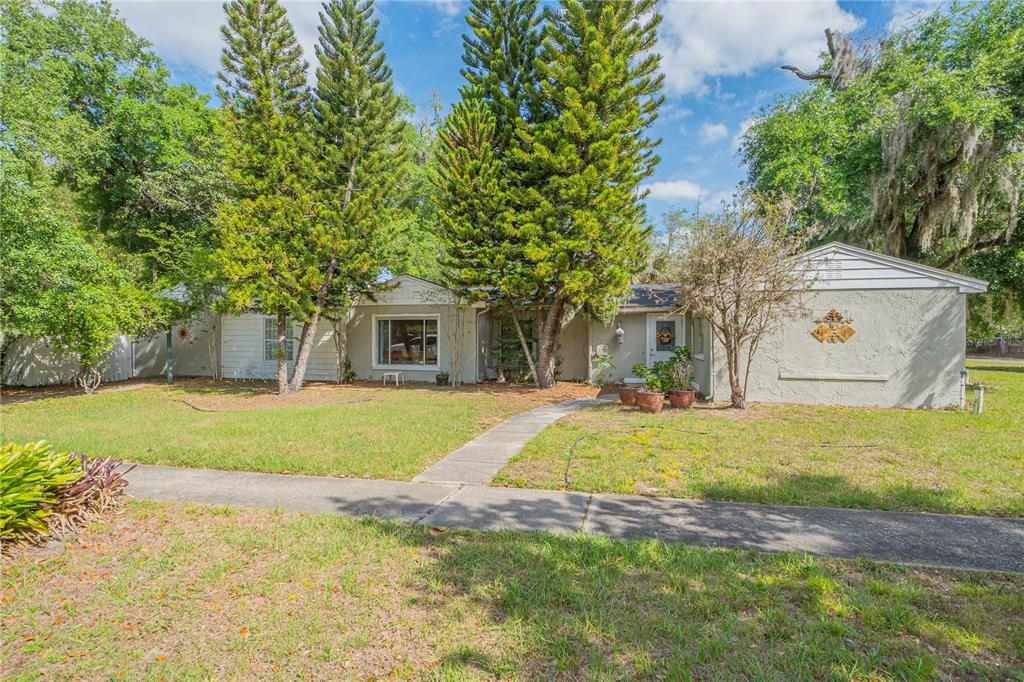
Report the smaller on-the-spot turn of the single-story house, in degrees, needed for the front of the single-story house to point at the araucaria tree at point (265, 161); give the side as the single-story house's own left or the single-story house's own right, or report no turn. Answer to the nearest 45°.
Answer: approximately 90° to the single-story house's own right

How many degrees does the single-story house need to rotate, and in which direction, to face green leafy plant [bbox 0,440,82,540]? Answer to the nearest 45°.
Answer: approximately 45° to its right

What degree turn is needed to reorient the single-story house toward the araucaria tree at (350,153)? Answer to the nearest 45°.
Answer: approximately 90° to its right

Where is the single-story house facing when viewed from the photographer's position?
facing the viewer
